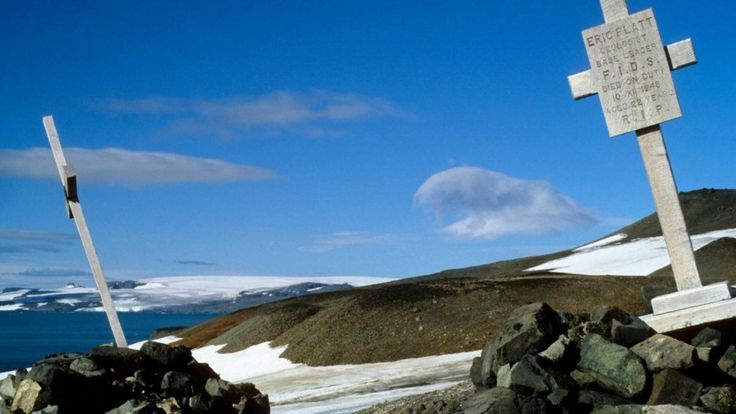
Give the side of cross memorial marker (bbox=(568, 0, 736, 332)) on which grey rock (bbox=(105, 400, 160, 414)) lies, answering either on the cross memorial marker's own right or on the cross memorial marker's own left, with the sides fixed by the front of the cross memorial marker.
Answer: on the cross memorial marker's own right

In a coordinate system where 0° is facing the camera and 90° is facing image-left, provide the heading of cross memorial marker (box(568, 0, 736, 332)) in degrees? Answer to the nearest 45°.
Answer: approximately 0°

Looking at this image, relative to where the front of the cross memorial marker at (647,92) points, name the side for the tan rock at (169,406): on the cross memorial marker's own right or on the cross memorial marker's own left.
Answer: on the cross memorial marker's own right
